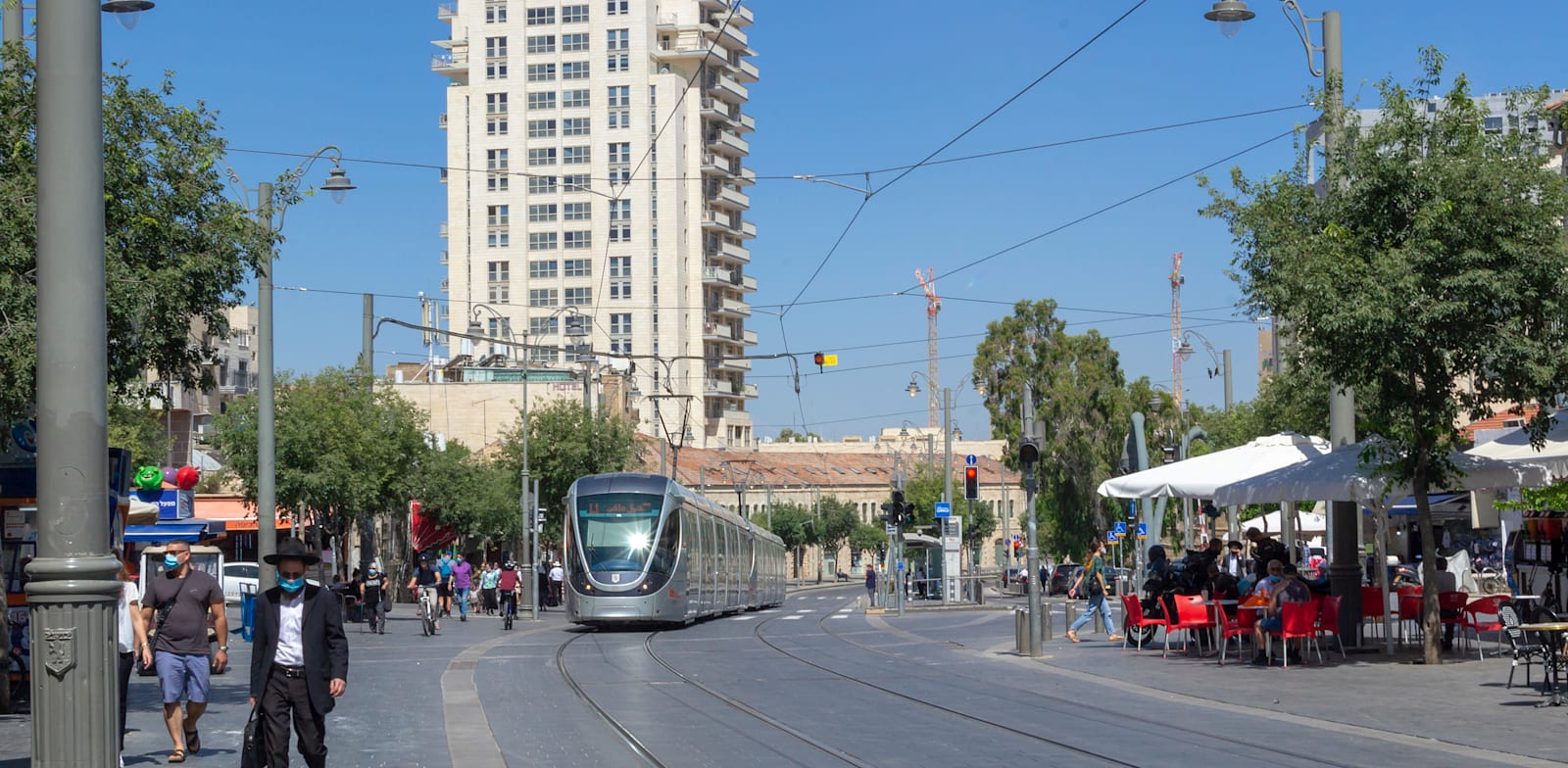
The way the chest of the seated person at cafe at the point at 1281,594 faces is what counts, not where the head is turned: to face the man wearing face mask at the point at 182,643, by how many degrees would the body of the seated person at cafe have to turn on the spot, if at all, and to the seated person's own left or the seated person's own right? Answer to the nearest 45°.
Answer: approximately 45° to the seated person's own left

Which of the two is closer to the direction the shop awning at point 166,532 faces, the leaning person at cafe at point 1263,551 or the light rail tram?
the leaning person at cafe

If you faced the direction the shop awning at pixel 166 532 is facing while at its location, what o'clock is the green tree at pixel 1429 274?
The green tree is roughly at 11 o'clock from the shop awning.

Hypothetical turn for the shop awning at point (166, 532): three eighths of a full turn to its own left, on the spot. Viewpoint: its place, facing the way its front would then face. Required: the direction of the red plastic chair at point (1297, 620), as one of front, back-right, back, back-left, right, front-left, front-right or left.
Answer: right

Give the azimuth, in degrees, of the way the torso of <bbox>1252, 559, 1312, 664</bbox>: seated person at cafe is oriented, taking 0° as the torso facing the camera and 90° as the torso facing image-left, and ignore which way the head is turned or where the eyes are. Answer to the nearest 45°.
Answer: approximately 90°
